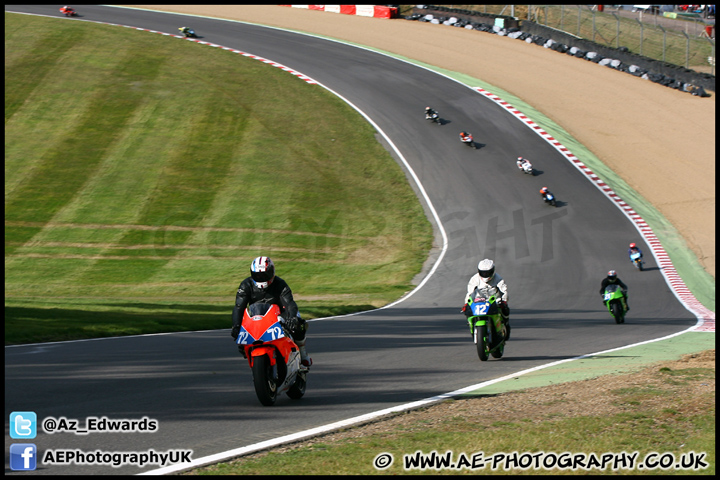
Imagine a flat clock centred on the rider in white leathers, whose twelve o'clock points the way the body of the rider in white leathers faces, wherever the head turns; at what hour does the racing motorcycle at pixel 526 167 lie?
The racing motorcycle is roughly at 6 o'clock from the rider in white leathers.

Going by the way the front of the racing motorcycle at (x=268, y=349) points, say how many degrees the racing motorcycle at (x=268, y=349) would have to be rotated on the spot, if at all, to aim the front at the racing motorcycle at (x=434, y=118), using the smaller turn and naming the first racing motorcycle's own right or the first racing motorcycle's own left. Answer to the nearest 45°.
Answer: approximately 135° to the first racing motorcycle's own right

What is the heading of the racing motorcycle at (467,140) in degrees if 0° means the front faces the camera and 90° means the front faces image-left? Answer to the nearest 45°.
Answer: approximately 315°

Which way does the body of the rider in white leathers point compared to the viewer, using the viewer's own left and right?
facing the viewer

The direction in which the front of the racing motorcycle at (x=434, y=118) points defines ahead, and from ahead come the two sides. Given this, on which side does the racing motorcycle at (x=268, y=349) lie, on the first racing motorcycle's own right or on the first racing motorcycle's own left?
on the first racing motorcycle's own right

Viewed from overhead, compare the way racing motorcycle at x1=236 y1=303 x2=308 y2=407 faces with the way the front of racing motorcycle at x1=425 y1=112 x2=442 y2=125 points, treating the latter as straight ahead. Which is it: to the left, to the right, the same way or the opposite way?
to the right

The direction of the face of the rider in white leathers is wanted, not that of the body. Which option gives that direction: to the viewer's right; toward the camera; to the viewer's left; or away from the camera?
toward the camera

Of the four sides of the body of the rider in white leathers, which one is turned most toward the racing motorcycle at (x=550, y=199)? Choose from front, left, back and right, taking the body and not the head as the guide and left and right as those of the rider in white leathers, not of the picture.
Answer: back

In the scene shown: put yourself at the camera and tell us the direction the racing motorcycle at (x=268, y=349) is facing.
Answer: facing the viewer and to the left of the viewer

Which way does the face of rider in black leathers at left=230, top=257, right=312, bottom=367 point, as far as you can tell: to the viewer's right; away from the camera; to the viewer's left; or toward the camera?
toward the camera

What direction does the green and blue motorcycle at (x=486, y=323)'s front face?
toward the camera

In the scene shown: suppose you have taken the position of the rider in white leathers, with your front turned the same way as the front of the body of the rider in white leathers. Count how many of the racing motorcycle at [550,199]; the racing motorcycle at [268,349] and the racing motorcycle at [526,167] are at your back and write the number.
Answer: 2

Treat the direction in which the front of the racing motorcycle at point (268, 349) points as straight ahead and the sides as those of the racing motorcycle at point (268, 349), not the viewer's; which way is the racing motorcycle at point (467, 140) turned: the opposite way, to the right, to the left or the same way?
to the left
